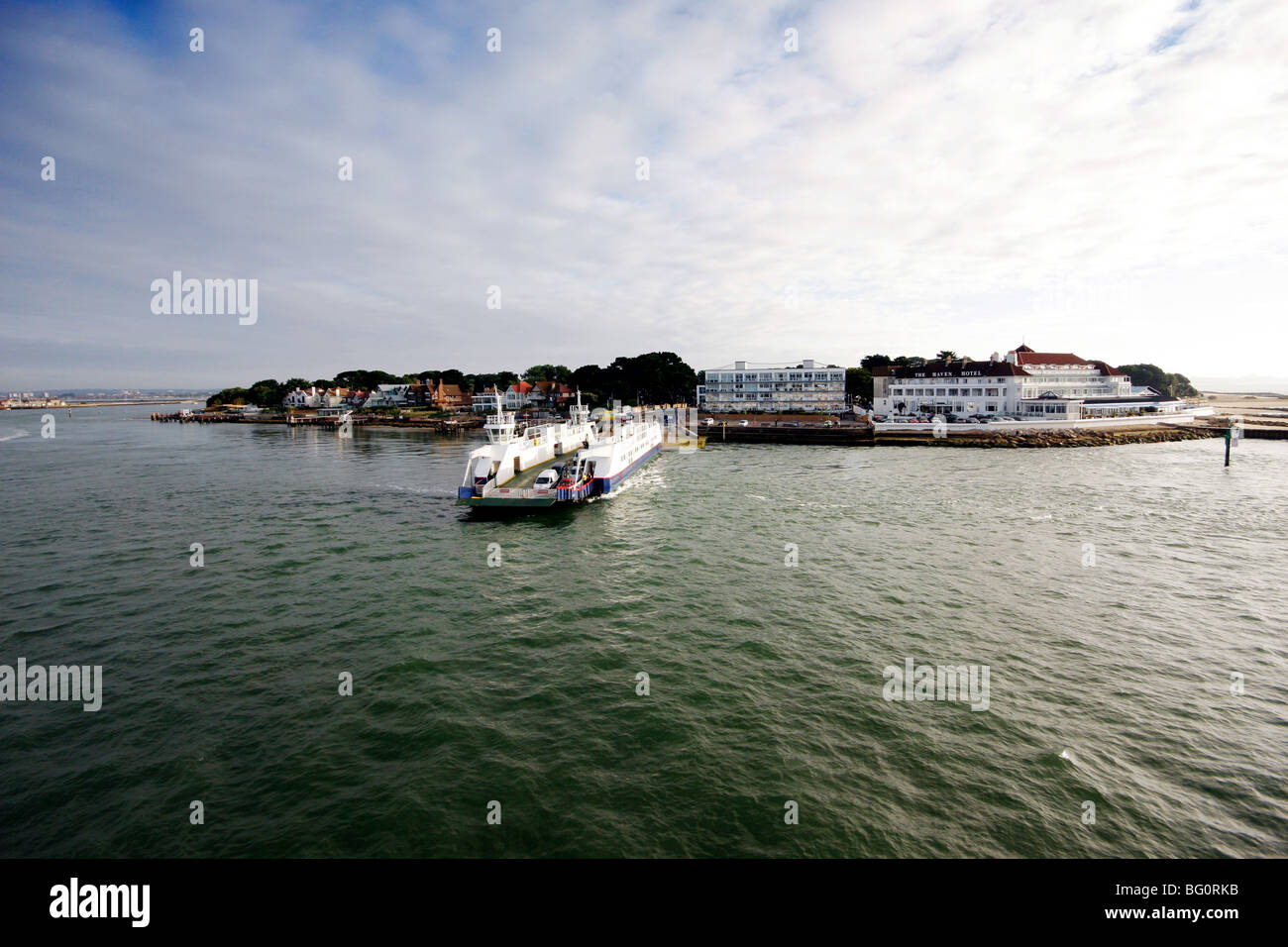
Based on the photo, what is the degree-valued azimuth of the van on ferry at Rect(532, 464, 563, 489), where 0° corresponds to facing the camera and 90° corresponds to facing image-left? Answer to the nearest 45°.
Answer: approximately 45°
